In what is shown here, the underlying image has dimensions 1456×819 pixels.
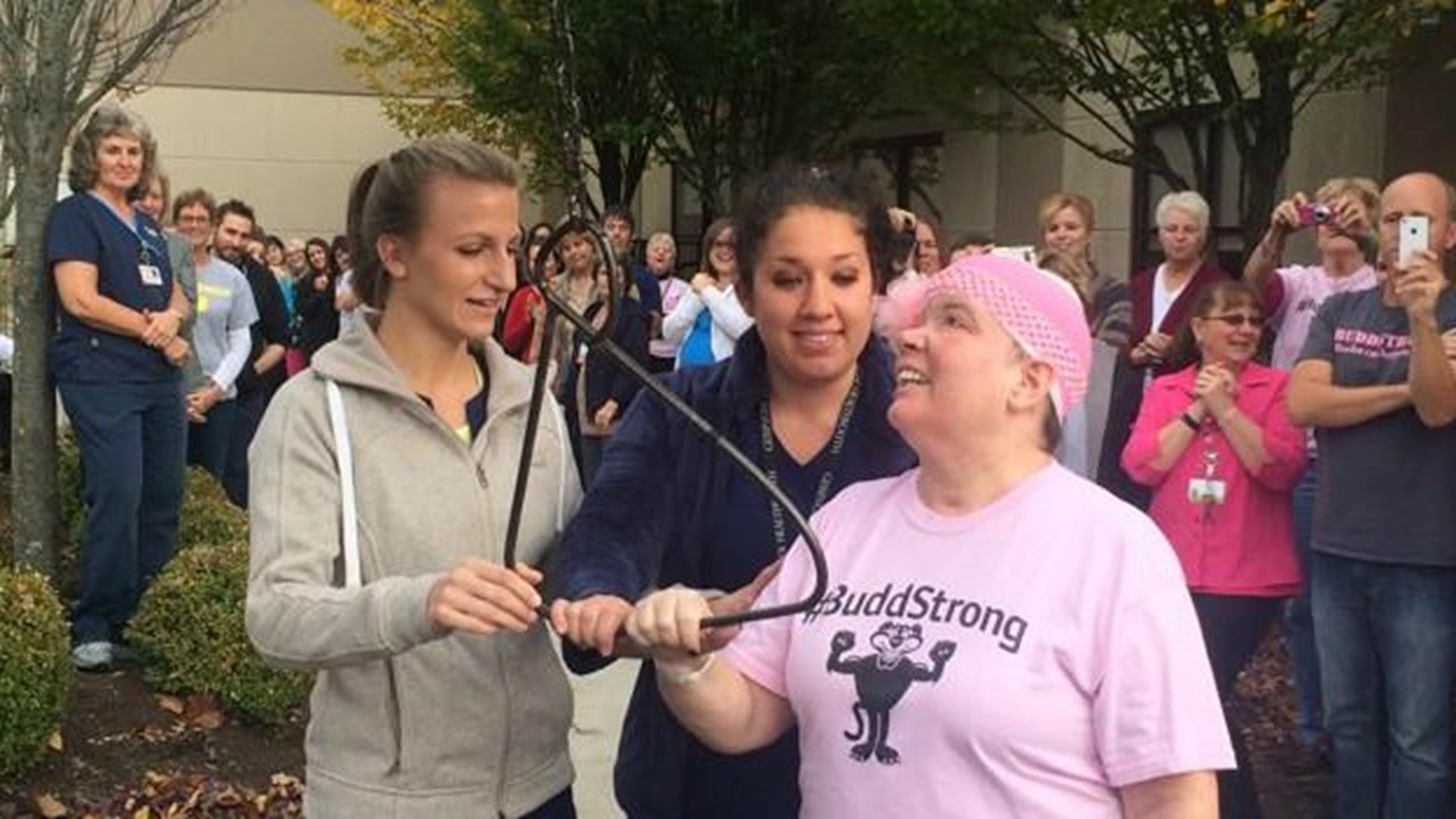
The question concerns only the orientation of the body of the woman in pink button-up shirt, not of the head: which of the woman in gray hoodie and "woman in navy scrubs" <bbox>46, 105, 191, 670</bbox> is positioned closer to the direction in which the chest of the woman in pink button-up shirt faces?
the woman in gray hoodie

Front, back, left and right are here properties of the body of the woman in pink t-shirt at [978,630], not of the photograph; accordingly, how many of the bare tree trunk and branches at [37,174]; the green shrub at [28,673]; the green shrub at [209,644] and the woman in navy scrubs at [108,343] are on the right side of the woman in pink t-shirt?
4

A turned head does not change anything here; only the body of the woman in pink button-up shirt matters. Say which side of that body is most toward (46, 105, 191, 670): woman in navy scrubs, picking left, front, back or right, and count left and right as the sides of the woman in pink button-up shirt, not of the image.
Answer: right

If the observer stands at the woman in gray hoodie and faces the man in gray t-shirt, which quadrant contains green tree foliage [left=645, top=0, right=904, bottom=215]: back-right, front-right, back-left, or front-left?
front-left

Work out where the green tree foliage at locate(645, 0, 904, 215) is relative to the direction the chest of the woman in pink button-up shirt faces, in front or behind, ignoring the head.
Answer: behind

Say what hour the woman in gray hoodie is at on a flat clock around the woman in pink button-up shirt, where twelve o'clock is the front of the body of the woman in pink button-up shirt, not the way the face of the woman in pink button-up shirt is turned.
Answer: The woman in gray hoodie is roughly at 1 o'clock from the woman in pink button-up shirt.

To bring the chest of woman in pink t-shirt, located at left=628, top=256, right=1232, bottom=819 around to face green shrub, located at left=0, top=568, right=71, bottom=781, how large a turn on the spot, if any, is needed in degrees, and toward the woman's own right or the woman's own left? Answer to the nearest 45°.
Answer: approximately 90° to the woman's own right

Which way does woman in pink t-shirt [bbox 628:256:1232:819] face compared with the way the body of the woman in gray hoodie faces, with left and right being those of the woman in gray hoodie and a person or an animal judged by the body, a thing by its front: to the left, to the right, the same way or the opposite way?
to the right

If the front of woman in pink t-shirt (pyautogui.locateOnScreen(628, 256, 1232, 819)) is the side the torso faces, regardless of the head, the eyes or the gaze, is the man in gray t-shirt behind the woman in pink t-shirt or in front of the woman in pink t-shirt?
behind

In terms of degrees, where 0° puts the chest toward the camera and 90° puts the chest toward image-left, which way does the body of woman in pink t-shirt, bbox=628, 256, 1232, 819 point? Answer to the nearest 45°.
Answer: approximately 45°

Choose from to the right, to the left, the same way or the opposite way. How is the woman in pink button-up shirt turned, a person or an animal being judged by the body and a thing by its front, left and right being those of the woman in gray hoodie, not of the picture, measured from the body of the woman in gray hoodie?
to the right

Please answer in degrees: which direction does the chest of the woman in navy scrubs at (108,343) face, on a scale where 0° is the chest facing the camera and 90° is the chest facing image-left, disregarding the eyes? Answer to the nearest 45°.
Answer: approximately 315°

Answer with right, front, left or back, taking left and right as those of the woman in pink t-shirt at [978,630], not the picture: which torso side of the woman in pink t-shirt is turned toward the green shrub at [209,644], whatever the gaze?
right

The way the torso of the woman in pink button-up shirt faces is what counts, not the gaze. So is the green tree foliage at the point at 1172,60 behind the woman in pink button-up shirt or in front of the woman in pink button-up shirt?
behind

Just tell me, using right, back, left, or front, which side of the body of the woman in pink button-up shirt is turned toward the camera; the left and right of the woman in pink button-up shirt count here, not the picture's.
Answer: front
